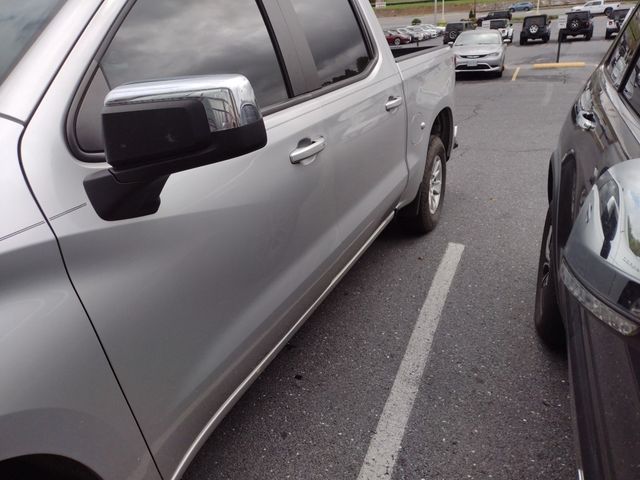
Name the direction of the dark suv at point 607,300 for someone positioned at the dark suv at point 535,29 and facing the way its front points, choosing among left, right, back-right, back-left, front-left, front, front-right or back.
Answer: back

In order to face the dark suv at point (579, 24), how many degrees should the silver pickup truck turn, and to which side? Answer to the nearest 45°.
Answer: approximately 180°

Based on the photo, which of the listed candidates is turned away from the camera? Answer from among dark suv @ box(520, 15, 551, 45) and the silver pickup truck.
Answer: the dark suv

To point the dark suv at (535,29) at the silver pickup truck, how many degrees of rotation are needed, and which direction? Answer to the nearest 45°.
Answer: approximately 180°

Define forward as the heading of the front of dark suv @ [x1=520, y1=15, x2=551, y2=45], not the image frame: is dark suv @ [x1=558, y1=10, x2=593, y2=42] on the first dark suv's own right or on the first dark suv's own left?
on the first dark suv's own right

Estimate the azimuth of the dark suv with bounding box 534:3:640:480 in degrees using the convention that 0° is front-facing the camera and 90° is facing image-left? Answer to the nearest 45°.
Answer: approximately 315°

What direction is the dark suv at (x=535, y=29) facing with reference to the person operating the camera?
facing away from the viewer

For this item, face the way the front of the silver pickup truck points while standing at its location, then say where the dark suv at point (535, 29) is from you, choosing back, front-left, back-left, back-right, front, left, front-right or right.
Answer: back

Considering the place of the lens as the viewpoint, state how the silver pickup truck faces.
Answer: facing the viewer and to the left of the viewer

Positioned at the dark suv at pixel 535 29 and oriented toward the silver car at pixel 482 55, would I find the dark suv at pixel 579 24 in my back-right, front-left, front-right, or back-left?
back-left
